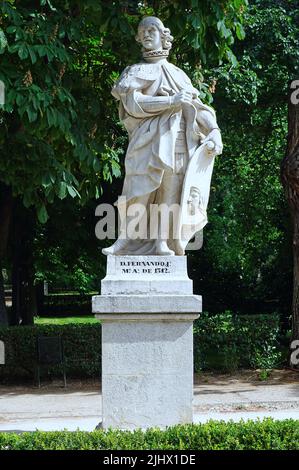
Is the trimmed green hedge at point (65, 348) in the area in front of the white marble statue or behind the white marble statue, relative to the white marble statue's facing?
behind

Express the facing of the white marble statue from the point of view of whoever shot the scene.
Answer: facing the viewer

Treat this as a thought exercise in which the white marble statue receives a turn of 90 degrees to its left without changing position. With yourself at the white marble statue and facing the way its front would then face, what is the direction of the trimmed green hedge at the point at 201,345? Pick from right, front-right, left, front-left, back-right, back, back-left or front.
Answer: left
